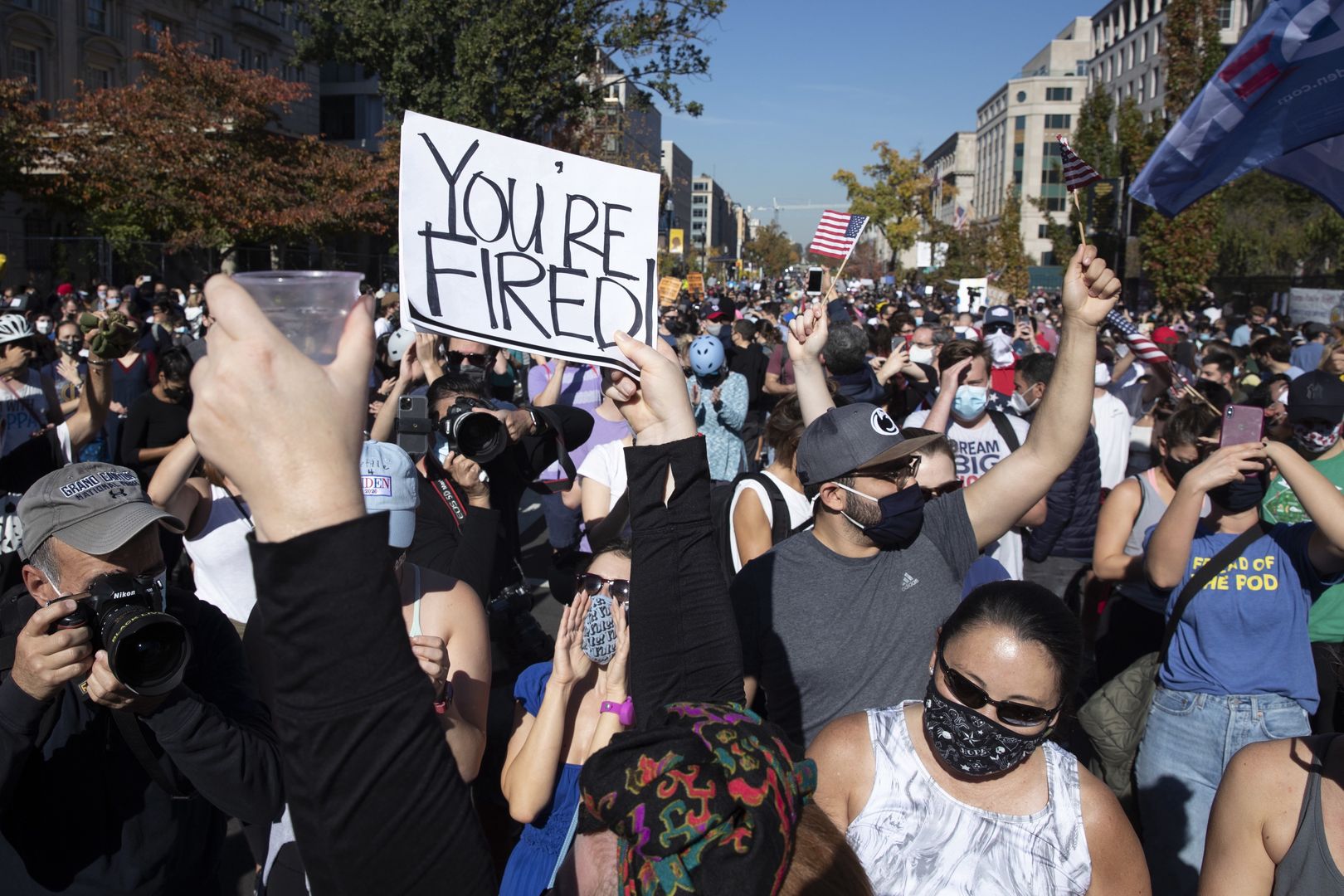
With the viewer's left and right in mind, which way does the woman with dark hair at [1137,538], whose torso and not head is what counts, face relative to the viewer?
facing the viewer and to the right of the viewer

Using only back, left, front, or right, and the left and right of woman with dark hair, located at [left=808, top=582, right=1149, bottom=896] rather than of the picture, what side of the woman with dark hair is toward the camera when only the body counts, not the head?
front

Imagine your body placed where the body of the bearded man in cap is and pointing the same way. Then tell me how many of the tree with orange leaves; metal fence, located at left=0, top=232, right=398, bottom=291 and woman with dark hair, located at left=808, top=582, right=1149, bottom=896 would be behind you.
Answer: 2

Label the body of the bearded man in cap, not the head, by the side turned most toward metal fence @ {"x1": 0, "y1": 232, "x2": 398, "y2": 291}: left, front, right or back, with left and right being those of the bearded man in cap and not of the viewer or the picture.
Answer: back

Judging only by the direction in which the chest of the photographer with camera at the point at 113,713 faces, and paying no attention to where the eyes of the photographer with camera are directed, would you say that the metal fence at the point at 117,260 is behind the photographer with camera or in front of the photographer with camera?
behind

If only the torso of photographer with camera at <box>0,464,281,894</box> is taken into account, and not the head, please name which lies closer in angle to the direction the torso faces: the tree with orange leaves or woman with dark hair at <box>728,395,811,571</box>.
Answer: the woman with dark hair

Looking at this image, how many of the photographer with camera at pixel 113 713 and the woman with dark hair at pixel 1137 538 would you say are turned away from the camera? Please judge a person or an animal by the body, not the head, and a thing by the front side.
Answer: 0

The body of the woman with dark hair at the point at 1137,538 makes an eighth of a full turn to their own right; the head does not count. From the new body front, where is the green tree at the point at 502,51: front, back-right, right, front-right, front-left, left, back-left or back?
back-right

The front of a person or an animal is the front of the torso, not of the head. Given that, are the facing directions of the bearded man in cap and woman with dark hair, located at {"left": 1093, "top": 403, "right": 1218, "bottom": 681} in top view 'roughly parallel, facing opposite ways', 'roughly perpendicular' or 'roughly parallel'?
roughly parallel
